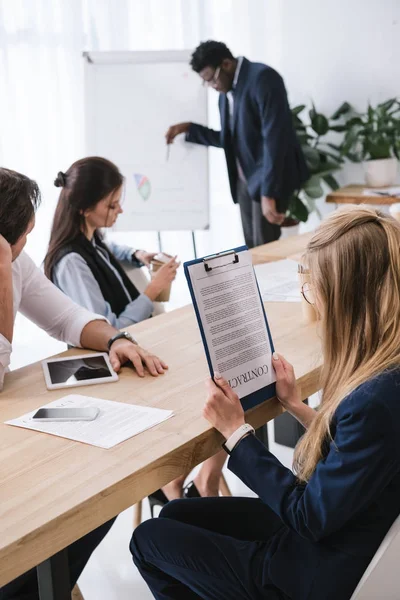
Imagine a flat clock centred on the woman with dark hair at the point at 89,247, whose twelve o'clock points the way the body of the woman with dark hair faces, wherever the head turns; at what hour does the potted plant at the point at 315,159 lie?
The potted plant is roughly at 10 o'clock from the woman with dark hair.

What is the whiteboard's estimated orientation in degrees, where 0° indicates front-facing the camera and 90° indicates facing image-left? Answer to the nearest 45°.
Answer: approximately 0°

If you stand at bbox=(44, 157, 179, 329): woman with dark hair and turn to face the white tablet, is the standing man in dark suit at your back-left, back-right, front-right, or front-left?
back-left

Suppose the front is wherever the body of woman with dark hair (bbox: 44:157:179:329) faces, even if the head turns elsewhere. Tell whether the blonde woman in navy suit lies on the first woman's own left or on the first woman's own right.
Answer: on the first woman's own right

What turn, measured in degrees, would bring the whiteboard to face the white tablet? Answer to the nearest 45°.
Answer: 0° — it already faces it

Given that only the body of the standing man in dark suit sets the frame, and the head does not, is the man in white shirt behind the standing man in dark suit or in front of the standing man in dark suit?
in front

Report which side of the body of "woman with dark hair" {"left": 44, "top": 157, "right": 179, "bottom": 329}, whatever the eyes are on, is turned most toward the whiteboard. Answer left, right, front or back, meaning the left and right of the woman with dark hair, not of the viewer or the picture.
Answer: left

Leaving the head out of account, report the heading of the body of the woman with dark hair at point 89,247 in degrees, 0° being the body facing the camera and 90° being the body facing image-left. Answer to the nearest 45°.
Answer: approximately 270°

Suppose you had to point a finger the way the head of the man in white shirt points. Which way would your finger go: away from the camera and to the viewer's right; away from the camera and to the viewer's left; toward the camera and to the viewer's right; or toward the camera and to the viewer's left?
away from the camera and to the viewer's right

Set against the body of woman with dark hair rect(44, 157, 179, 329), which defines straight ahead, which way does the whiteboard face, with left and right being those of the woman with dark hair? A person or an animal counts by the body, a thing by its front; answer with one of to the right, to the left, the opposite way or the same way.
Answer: to the right

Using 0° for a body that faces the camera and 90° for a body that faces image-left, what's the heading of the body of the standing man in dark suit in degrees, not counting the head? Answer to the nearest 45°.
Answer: approximately 45°
